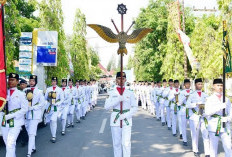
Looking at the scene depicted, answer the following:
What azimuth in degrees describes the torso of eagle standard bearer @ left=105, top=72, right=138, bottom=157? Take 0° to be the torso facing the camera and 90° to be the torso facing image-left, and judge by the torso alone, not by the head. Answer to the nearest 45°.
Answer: approximately 0°

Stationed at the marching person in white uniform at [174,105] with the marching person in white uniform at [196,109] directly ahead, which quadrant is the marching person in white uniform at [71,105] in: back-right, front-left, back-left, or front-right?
back-right

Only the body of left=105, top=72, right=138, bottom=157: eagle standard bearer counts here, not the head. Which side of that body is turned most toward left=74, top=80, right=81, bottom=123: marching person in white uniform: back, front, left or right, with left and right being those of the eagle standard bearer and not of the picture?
back

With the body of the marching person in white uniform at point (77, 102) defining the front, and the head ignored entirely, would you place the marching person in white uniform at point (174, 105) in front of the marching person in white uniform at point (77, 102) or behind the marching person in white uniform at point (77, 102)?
in front

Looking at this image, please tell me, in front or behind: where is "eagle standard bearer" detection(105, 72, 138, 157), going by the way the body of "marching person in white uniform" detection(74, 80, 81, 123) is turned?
in front

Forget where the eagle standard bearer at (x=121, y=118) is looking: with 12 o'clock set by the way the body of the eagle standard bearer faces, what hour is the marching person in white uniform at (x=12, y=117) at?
The marching person in white uniform is roughly at 3 o'clock from the eagle standard bearer.

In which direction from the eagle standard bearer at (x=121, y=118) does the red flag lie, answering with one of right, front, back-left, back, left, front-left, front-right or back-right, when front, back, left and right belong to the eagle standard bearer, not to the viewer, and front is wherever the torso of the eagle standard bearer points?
right

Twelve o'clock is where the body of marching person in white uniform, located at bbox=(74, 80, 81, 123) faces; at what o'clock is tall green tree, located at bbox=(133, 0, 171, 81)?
The tall green tree is roughly at 7 o'clock from the marching person in white uniform.
